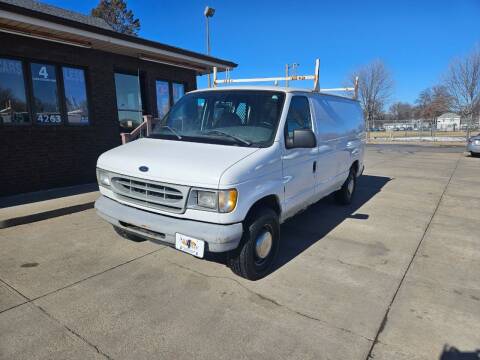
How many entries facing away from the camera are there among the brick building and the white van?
0

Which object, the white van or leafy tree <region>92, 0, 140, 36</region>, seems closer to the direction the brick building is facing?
the white van

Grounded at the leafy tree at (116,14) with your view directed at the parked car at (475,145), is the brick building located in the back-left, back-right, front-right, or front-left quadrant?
front-right

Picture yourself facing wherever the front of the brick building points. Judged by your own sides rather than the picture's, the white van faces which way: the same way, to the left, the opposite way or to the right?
to the right

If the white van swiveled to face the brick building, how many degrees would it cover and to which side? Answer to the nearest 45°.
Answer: approximately 90° to its right

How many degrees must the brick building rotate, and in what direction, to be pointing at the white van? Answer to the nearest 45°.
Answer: approximately 45° to its right

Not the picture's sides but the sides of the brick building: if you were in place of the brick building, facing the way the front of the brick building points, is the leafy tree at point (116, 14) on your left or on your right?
on your left

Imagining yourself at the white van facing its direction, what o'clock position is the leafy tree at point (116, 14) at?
The leafy tree is roughly at 4 o'clock from the white van.

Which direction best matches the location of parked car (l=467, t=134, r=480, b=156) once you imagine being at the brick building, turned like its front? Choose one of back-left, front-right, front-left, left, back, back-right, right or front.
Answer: front-left

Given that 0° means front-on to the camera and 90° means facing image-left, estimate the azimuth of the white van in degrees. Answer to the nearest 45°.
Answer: approximately 45°

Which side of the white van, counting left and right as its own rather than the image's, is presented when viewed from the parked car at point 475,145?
back

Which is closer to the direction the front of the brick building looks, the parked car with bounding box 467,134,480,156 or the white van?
the white van

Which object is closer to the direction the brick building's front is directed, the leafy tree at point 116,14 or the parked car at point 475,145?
the parked car
